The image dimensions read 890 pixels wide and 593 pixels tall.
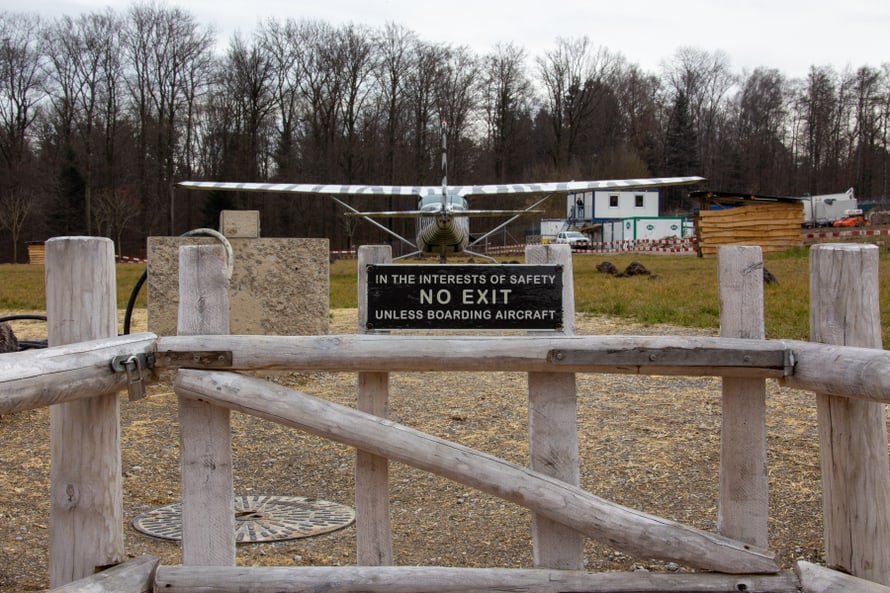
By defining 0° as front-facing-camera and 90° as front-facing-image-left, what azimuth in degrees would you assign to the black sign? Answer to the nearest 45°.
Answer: approximately 0°

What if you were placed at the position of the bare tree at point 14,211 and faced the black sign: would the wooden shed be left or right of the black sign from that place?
left

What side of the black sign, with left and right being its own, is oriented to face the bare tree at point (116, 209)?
back

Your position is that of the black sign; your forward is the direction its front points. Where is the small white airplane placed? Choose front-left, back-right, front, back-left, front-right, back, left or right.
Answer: back

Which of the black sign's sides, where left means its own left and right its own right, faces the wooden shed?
back

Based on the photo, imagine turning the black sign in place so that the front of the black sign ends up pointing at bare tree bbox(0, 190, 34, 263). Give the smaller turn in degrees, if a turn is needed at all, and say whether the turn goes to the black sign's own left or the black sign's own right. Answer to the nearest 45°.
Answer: approximately 135° to the black sign's own right
